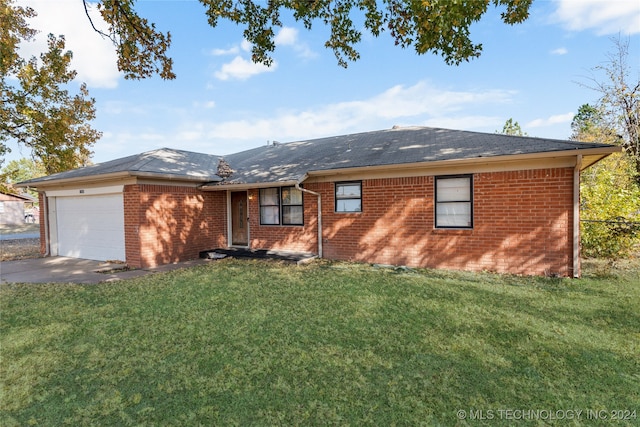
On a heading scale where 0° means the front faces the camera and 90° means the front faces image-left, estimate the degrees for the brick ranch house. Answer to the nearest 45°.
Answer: approximately 45°

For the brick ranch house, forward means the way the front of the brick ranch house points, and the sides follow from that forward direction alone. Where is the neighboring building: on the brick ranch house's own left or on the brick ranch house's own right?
on the brick ranch house's own right
